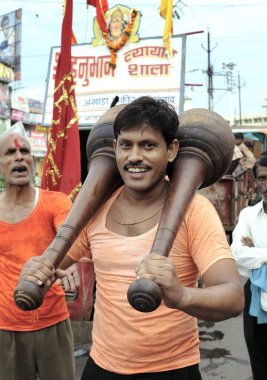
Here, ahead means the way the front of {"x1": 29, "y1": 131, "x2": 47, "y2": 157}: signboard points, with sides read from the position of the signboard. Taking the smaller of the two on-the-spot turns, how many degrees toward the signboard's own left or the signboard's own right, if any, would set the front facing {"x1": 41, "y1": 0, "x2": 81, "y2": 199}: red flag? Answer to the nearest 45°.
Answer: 0° — it already faces it

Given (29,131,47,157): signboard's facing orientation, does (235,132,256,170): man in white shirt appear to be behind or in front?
in front

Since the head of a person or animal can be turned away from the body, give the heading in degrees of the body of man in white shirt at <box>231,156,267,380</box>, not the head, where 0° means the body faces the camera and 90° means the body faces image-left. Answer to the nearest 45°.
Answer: approximately 0°

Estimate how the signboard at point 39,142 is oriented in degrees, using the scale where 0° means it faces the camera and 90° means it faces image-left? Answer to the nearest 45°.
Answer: approximately 0°
